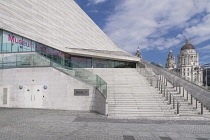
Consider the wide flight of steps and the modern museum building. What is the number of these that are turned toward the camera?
2

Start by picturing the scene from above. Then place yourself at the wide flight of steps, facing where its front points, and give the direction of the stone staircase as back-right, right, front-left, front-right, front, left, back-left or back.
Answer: left

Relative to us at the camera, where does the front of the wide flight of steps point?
facing the viewer
